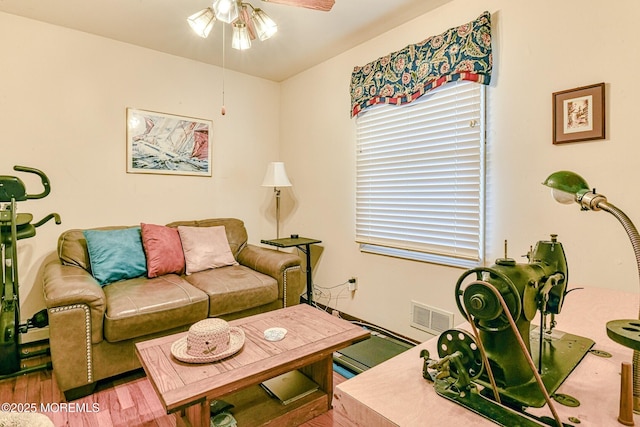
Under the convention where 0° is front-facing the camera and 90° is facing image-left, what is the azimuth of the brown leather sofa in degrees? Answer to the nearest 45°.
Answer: approximately 315°

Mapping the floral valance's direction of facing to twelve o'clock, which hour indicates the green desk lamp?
The green desk lamp is roughly at 10 o'clock from the floral valance.

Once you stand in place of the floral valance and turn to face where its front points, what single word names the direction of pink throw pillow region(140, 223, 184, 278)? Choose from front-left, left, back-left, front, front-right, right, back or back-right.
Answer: front-right

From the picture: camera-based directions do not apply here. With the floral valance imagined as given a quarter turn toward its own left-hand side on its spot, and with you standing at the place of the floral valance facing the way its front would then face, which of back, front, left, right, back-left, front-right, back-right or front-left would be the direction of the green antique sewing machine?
front-right

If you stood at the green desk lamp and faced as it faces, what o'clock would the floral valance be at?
The floral valance is roughly at 2 o'clock from the green desk lamp.

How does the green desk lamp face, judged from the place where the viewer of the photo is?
facing to the left of the viewer

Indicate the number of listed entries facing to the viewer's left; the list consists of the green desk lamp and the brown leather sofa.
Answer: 1

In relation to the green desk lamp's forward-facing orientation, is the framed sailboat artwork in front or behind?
in front

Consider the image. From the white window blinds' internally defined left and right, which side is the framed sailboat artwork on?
on its right

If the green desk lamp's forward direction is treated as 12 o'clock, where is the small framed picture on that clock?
The small framed picture is roughly at 3 o'clock from the green desk lamp.

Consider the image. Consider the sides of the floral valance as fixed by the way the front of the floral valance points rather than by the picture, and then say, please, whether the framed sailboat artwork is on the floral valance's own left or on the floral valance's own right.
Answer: on the floral valance's own right

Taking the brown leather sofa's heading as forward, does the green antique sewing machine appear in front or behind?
in front

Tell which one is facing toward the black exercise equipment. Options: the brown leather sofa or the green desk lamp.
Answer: the green desk lamp

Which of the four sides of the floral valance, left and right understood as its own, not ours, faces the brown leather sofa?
front

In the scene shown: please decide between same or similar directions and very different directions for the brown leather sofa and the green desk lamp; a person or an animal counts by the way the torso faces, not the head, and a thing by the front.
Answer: very different directions
